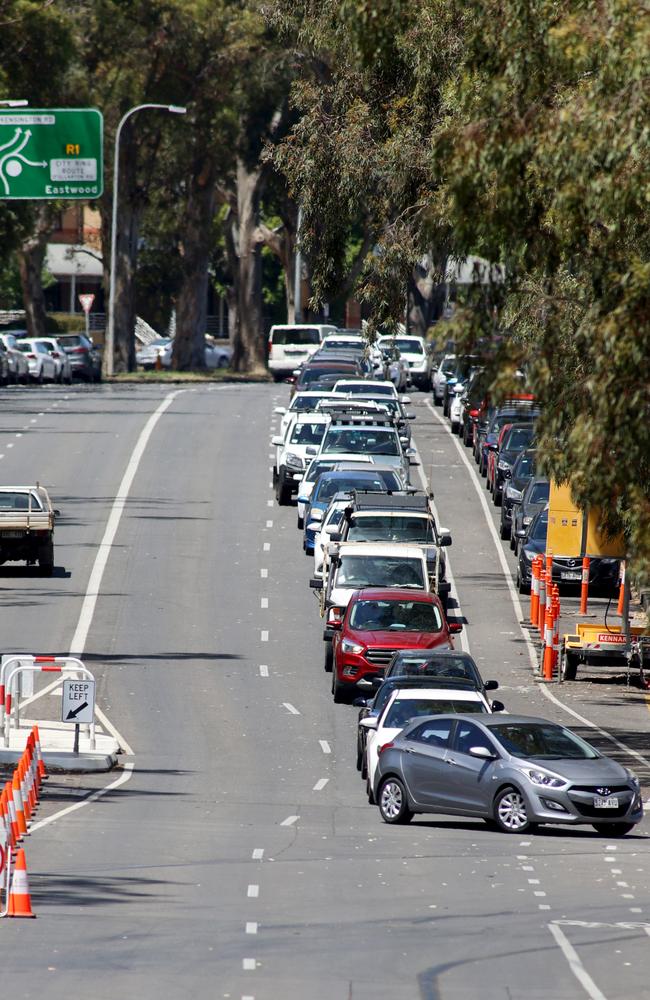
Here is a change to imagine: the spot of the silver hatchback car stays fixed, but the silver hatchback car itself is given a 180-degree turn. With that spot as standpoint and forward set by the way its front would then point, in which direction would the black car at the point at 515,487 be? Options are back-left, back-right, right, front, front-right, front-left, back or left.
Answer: front-right

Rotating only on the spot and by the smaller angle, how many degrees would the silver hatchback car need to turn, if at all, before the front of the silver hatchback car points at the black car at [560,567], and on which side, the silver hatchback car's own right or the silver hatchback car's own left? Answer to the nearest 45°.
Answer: approximately 135° to the silver hatchback car's own left

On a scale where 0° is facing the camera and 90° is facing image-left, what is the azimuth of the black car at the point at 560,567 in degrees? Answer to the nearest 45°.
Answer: approximately 0°

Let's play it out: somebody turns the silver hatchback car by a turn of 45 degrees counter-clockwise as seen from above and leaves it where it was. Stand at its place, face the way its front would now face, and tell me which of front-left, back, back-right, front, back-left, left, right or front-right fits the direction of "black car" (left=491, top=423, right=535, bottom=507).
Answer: left

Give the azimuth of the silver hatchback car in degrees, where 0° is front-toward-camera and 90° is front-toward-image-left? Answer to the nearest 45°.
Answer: approximately 315°

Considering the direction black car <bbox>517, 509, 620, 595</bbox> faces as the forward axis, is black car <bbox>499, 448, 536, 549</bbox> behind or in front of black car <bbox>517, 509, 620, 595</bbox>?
behind

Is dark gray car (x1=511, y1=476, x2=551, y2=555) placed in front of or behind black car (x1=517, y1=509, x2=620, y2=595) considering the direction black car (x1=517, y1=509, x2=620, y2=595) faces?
behind
